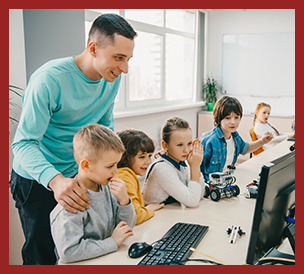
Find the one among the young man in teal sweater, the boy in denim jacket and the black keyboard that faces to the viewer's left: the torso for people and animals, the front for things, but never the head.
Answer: the black keyboard

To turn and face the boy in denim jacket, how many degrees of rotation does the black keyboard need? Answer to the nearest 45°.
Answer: approximately 90° to its right

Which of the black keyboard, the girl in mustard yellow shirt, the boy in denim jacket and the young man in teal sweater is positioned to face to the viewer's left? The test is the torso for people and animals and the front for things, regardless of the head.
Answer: the black keyboard

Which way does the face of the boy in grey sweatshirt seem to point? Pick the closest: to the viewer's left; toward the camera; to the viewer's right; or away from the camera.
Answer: to the viewer's right

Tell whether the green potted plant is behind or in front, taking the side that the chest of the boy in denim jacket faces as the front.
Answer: behind

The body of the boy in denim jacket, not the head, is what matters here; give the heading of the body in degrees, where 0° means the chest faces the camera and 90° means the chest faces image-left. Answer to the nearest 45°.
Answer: approximately 315°

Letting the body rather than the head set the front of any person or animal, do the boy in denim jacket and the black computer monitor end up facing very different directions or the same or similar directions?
very different directions

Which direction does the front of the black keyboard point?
to the viewer's left
